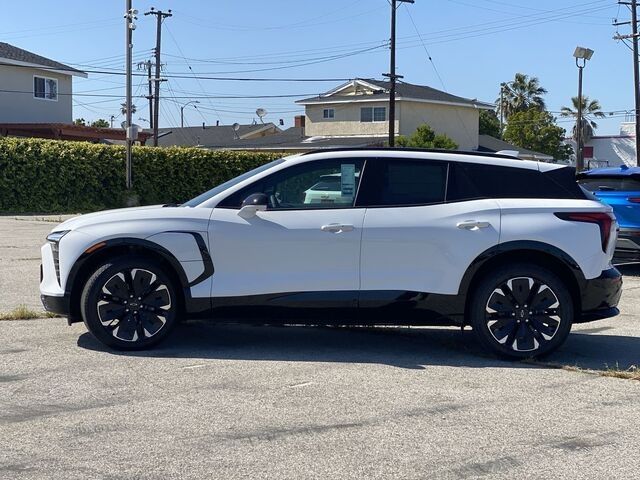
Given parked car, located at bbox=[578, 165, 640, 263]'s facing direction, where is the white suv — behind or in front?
behind

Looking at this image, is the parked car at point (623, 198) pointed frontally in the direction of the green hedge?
no

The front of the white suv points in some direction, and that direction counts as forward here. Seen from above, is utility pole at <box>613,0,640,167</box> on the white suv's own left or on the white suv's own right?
on the white suv's own right

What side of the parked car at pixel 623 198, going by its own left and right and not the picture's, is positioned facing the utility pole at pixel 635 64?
front

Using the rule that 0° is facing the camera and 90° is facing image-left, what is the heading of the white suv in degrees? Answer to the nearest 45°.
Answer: approximately 90°

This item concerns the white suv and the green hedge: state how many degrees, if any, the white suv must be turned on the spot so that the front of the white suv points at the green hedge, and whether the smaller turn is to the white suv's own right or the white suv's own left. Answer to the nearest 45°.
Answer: approximately 90° to the white suv's own right

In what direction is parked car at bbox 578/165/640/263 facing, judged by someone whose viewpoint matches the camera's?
facing away from the viewer

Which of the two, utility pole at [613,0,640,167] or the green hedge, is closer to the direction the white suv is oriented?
the green hedge

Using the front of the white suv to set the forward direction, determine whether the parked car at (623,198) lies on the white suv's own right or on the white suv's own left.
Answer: on the white suv's own right

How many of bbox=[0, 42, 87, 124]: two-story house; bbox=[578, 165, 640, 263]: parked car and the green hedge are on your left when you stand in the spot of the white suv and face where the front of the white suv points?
0

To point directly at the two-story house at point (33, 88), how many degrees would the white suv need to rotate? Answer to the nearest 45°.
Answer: approximately 45° to its right

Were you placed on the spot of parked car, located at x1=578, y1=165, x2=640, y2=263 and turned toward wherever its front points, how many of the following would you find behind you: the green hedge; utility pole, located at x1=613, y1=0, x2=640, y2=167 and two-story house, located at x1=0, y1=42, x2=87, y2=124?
0

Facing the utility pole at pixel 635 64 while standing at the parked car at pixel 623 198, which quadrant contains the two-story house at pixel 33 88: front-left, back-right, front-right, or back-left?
front-left

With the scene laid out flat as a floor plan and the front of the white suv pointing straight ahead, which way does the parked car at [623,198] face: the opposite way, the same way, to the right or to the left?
to the right
